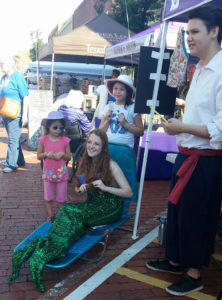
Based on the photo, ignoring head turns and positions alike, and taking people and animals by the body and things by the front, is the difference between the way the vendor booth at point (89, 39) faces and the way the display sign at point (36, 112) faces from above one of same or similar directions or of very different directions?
same or similar directions

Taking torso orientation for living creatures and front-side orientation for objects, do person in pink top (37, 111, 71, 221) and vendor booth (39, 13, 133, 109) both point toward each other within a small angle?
no

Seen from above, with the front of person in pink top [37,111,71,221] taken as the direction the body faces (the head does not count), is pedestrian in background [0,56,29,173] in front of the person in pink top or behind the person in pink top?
behind

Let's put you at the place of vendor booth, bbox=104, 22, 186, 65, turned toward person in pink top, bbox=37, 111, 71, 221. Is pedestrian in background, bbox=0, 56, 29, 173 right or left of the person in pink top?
right

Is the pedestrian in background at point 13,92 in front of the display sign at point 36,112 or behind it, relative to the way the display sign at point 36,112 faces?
in front

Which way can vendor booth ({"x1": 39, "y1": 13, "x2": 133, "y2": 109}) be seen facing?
toward the camera

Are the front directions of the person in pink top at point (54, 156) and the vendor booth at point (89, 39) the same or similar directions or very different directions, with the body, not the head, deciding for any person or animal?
same or similar directions

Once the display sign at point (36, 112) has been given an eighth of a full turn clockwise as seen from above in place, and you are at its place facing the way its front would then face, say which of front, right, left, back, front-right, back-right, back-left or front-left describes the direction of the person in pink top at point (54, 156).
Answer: front-left

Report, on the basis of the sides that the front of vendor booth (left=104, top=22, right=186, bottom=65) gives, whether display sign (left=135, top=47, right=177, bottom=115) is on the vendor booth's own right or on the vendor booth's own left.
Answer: on the vendor booth's own left

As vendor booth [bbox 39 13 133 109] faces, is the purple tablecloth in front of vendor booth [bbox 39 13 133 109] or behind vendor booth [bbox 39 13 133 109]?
in front

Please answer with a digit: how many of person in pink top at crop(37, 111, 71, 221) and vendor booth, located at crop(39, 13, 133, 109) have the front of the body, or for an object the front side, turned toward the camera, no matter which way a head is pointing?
2

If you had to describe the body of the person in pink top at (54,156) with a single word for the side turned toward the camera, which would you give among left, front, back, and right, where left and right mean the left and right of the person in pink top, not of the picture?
front

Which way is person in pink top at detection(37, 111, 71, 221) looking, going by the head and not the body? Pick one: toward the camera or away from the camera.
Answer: toward the camera

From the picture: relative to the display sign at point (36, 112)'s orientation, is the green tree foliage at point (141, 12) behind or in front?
behind

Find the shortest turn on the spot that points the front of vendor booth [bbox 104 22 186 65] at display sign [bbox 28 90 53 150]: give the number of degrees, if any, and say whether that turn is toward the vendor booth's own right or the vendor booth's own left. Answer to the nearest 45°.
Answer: approximately 90° to the vendor booth's own right
